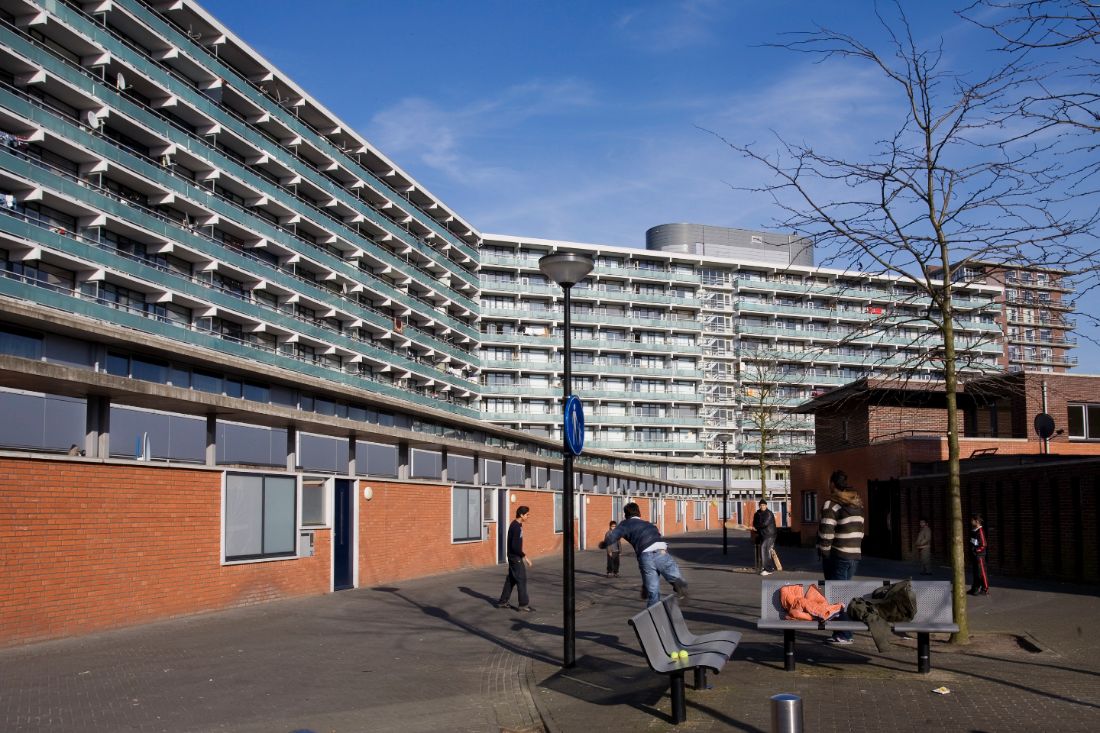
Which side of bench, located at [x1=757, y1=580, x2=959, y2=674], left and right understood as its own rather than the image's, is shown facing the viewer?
front

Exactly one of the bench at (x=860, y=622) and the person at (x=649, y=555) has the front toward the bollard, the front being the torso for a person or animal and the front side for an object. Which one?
the bench

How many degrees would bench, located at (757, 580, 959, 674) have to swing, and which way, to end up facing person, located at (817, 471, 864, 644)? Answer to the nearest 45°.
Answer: approximately 180°

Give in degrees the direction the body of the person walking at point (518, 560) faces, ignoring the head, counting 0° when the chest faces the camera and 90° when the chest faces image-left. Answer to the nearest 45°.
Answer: approximately 270°

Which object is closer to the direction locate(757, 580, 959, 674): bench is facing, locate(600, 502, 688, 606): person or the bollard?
the bollard

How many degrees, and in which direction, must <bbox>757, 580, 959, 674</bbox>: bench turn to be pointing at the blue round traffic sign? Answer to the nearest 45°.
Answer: approximately 90° to its right

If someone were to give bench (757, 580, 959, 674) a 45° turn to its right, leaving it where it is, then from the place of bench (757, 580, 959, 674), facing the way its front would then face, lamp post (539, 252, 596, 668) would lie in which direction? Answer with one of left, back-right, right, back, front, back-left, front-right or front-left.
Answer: front-right

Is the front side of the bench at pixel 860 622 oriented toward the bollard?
yes

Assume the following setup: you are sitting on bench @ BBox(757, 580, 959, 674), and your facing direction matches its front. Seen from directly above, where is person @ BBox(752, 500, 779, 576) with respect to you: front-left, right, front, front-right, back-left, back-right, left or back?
back
